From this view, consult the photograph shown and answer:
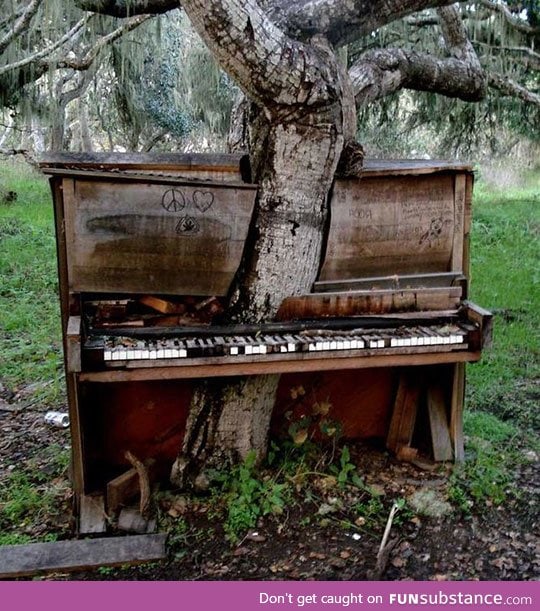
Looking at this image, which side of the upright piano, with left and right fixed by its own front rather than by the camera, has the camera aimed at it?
front

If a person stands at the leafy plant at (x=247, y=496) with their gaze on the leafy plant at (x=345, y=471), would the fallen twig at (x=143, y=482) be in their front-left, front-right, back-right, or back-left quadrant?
back-left

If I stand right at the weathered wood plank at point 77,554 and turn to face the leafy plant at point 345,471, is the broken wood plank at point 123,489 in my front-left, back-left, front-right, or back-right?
front-left
